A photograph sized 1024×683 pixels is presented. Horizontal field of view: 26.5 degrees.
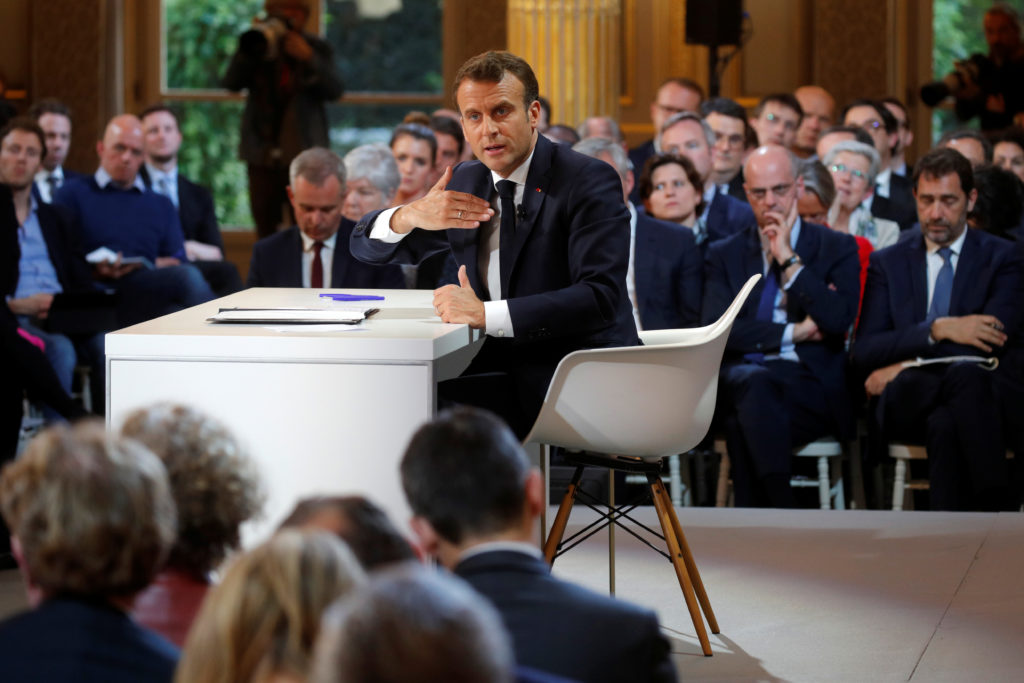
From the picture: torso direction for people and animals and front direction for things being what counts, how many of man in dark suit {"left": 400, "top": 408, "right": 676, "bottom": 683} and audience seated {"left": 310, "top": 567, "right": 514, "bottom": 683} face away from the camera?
2

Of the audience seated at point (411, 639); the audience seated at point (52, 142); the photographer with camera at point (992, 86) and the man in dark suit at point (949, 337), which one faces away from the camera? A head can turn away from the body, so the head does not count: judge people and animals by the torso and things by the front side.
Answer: the audience seated at point (411, 639)

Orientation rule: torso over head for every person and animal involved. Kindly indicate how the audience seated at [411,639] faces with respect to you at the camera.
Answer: facing away from the viewer

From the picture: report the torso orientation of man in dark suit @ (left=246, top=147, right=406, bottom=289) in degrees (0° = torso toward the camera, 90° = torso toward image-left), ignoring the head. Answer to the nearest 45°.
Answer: approximately 0°

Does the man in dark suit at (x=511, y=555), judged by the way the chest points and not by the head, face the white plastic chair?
yes

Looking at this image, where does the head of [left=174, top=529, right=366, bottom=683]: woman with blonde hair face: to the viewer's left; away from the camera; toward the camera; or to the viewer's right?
away from the camera

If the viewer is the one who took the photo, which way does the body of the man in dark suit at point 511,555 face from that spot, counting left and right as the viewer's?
facing away from the viewer

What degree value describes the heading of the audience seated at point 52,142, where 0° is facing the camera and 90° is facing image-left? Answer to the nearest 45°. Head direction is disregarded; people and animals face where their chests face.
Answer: approximately 315°

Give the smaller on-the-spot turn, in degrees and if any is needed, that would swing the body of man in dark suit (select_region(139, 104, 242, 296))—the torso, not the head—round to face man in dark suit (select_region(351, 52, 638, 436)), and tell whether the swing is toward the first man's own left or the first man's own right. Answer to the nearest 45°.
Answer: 0° — they already face them
